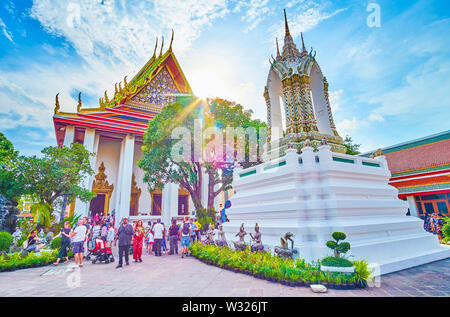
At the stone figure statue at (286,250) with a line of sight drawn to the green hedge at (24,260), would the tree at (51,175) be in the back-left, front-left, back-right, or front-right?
front-right

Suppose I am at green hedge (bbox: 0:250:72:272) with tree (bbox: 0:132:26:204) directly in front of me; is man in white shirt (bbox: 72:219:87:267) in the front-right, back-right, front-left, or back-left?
back-right

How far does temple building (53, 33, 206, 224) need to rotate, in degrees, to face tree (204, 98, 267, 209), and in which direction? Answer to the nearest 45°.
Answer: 0° — it already faces it

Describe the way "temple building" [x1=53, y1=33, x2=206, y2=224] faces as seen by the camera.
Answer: facing the viewer and to the right of the viewer

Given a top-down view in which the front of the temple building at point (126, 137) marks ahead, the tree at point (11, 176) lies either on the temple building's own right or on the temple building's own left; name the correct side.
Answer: on the temple building's own right

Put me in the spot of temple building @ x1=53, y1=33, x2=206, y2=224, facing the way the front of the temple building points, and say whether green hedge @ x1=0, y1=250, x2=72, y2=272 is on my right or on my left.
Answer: on my right

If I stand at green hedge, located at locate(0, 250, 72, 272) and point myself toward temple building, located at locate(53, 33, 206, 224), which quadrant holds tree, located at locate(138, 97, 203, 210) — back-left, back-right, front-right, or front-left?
front-right

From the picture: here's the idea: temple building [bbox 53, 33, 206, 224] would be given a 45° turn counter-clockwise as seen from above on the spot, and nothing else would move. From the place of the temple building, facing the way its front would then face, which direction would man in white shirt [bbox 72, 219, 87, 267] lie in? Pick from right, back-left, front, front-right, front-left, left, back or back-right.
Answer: right
